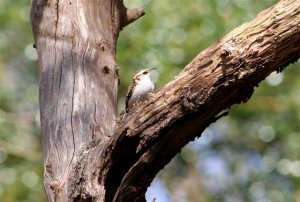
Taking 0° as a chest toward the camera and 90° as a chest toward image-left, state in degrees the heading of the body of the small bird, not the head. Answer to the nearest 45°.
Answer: approximately 270°
